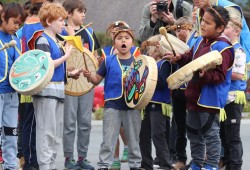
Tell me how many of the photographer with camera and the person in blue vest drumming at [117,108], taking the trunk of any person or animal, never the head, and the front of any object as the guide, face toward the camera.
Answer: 2

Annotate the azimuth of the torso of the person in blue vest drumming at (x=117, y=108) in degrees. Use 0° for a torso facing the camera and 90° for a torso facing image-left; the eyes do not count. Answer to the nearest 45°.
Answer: approximately 0°

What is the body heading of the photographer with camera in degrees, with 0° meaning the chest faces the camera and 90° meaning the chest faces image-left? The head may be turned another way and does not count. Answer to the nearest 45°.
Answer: approximately 0°

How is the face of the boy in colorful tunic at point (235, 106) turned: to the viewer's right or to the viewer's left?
to the viewer's left
